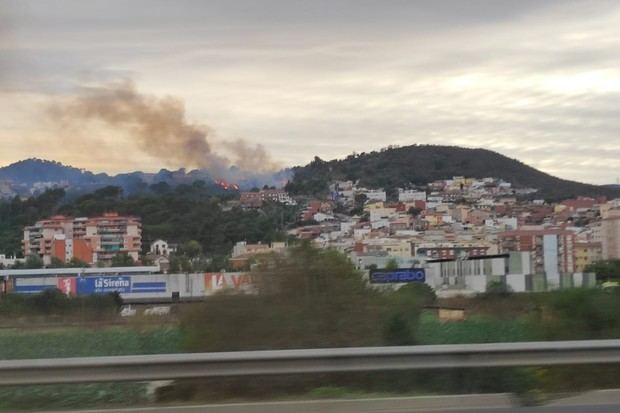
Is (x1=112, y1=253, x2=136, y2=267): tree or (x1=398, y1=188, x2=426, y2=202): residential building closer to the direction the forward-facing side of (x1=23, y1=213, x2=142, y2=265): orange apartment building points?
the tree

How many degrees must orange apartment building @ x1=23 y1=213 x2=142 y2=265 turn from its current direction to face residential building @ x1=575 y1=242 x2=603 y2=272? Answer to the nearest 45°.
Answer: approximately 90° to its left

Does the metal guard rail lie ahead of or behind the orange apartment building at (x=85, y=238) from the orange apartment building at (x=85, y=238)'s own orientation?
ahead

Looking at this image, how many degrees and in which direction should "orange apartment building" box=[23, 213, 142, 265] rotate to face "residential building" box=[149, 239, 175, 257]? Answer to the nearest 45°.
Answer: approximately 90° to its left

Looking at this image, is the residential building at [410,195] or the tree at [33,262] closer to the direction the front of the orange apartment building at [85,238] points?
the tree

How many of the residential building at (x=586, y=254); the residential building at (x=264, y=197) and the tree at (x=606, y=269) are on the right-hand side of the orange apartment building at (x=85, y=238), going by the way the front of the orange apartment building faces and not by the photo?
0

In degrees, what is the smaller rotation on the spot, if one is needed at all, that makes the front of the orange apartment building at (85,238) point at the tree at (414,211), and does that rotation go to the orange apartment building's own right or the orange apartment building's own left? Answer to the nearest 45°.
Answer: approximately 90° to the orange apartment building's own left

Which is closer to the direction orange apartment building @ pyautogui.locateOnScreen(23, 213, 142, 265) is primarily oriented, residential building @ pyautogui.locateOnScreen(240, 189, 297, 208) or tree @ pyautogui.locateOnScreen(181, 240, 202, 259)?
the tree

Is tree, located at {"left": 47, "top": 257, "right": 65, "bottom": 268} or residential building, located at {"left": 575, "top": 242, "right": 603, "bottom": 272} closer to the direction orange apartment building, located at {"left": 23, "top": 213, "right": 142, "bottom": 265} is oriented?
the tree

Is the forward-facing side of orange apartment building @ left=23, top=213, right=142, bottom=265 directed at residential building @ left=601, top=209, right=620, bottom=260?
no

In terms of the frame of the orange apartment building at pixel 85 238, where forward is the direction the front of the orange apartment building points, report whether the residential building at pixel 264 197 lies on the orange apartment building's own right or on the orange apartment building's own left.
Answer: on the orange apartment building's own left

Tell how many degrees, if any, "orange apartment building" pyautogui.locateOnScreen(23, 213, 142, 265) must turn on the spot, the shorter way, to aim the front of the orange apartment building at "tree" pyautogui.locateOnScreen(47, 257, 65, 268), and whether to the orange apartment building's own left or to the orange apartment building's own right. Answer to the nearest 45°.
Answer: approximately 45° to the orange apartment building's own right

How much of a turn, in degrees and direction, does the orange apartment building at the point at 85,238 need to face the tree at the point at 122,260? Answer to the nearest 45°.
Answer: approximately 45° to its left

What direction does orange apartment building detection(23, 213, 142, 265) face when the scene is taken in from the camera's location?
facing the viewer

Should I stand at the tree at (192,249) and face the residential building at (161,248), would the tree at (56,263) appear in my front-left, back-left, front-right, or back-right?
front-left

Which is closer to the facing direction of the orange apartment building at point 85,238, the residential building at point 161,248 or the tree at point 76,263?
the tree

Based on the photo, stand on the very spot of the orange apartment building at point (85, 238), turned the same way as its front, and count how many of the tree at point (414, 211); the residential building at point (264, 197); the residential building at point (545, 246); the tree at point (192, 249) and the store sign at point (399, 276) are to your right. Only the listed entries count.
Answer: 0

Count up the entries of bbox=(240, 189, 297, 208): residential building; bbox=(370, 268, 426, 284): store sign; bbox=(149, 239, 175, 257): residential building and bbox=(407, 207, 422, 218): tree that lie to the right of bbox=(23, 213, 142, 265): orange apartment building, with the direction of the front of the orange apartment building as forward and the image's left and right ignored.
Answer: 0

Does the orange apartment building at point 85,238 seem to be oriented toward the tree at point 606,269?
no

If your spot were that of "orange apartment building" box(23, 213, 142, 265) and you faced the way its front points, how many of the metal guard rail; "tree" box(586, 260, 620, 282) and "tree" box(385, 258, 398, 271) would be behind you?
0

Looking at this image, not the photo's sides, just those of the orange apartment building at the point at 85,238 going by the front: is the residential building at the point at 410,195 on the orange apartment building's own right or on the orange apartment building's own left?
on the orange apartment building's own left

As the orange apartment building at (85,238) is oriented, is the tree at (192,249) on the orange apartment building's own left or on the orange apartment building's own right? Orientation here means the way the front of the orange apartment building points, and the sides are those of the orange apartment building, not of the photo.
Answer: on the orange apartment building's own left

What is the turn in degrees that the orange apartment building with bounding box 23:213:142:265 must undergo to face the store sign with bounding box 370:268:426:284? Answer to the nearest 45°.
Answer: approximately 45° to its left
